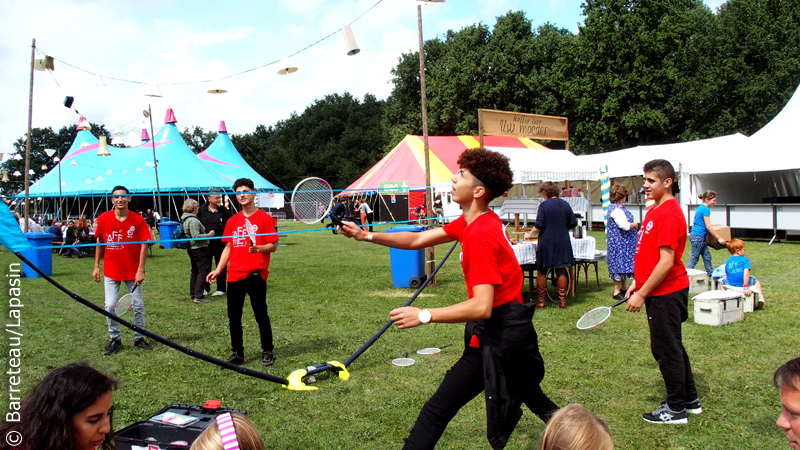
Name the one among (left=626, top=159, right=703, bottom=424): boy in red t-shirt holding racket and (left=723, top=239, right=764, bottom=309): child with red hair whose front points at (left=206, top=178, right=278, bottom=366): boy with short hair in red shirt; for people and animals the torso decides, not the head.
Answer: the boy in red t-shirt holding racket

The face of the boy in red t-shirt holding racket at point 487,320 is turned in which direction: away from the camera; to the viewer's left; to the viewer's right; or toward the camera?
to the viewer's left

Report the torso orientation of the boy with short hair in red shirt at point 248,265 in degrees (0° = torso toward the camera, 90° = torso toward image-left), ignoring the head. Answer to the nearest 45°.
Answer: approximately 0°

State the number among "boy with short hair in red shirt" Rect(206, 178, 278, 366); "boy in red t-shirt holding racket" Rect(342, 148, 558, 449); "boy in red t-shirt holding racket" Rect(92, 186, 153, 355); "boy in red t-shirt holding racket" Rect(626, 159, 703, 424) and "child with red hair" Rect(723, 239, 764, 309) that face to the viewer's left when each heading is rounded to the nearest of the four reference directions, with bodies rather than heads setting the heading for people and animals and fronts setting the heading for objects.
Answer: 2

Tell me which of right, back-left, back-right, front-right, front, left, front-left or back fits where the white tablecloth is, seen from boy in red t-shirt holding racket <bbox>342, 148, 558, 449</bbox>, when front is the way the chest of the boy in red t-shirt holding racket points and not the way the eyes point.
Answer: right

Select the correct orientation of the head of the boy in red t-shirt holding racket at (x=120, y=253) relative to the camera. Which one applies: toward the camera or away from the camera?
toward the camera

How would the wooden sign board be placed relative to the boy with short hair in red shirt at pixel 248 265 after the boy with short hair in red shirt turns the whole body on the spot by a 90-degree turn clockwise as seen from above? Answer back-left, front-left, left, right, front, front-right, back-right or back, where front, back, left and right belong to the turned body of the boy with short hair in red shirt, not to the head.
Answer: back-right

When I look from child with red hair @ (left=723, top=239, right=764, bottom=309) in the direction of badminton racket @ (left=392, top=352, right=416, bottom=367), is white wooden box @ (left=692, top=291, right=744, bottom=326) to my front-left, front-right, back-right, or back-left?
front-left

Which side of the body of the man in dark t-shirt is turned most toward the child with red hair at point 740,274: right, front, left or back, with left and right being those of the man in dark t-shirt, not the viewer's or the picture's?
left

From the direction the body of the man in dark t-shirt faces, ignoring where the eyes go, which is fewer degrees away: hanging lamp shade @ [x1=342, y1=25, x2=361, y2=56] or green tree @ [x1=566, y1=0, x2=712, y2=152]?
the hanging lamp shade

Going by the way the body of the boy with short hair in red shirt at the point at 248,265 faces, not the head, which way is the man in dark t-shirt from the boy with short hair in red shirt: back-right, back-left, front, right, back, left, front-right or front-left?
back

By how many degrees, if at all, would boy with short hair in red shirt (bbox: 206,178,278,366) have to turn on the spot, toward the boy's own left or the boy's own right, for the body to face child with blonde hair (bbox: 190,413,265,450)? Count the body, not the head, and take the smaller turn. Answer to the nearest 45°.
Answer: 0° — they already face them

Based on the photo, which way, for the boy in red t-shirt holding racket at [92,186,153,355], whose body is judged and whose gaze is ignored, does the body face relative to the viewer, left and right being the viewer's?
facing the viewer

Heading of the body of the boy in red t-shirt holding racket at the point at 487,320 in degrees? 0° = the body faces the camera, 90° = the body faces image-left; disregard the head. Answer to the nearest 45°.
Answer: approximately 90°
